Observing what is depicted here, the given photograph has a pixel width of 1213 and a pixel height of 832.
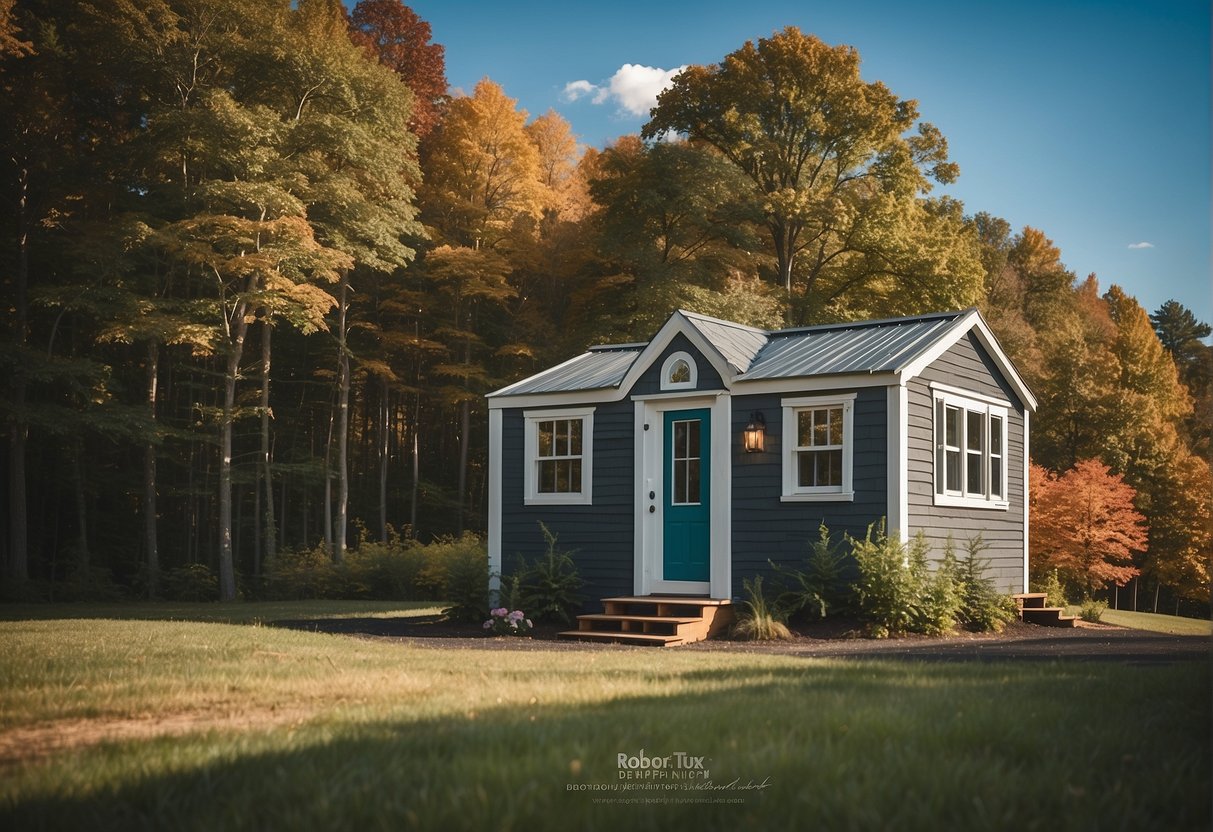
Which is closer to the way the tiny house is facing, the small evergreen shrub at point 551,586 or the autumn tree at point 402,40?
the small evergreen shrub

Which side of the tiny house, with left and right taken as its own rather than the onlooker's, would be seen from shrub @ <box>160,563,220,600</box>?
right

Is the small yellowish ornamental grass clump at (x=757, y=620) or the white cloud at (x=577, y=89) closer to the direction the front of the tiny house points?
the small yellowish ornamental grass clump

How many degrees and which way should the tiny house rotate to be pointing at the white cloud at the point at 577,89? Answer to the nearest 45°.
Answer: approximately 135° to its right

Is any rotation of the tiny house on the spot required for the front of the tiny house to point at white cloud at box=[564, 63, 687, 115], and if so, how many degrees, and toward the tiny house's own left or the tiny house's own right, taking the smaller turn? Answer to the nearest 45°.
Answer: approximately 135° to the tiny house's own right

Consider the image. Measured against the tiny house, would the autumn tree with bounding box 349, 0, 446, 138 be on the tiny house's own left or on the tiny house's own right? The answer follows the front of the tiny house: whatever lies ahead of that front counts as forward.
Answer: on the tiny house's own right

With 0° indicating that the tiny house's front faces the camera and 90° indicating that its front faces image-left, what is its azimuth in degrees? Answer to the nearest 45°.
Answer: approximately 45°

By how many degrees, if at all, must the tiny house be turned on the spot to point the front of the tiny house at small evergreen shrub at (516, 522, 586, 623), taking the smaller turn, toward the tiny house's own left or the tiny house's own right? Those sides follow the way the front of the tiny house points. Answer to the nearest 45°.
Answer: approximately 45° to the tiny house's own right

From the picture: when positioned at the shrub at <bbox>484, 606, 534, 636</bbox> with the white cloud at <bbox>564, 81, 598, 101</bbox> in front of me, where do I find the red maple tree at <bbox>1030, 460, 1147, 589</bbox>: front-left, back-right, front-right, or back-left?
front-right

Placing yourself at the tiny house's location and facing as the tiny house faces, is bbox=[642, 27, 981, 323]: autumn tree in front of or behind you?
behind

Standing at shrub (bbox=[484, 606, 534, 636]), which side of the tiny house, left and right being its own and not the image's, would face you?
front
